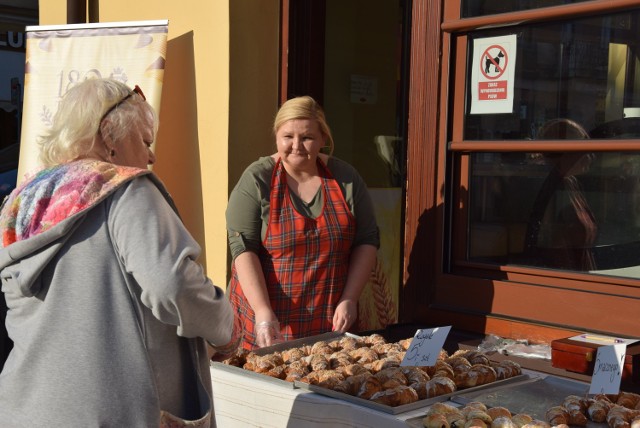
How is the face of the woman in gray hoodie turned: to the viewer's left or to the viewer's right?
to the viewer's right

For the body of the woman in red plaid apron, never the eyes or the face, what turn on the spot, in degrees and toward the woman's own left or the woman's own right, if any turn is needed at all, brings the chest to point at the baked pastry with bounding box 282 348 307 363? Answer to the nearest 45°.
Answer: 0° — they already face it

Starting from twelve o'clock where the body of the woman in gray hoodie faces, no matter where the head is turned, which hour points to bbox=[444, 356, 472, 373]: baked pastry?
The baked pastry is roughly at 1 o'clock from the woman in gray hoodie.

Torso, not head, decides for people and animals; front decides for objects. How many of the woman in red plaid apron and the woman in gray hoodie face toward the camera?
1

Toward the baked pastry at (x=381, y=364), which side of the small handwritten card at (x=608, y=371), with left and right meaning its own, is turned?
right

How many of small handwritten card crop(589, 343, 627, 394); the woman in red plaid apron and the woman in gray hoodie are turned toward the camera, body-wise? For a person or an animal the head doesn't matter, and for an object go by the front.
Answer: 2

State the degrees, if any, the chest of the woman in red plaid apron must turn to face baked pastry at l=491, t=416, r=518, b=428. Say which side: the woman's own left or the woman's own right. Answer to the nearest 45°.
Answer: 0° — they already face it

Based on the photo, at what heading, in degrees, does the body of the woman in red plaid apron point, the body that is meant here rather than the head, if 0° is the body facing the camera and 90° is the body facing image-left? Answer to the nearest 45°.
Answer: approximately 0°

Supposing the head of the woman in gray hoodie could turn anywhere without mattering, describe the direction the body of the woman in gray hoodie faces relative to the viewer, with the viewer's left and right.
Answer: facing away from the viewer and to the right of the viewer
